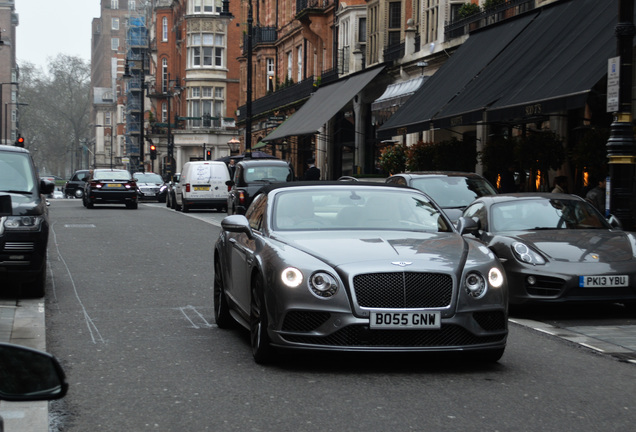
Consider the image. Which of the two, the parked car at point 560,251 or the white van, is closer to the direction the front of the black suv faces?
the parked car

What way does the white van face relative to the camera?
away from the camera

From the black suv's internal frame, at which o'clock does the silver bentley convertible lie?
The silver bentley convertible is roughly at 11 o'clock from the black suv.

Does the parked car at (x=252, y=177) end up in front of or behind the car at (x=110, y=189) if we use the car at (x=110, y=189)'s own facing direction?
behind

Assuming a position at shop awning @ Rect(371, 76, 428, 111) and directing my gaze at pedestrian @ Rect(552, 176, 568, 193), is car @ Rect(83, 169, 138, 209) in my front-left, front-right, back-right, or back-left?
back-right

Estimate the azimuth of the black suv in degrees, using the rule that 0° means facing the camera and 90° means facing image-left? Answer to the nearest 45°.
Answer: approximately 0°

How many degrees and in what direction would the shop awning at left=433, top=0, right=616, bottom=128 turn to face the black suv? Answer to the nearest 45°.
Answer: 0° — it already faces it

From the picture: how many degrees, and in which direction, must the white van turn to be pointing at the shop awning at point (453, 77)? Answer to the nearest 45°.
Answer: approximately 135° to its right

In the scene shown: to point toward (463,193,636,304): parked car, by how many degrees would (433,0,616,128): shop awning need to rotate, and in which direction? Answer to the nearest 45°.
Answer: approximately 45° to its left

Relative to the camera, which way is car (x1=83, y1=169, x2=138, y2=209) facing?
away from the camera

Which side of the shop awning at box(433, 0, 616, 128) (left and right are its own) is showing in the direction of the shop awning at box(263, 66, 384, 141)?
right

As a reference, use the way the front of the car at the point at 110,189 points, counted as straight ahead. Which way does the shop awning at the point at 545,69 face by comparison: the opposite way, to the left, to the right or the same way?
to the left
